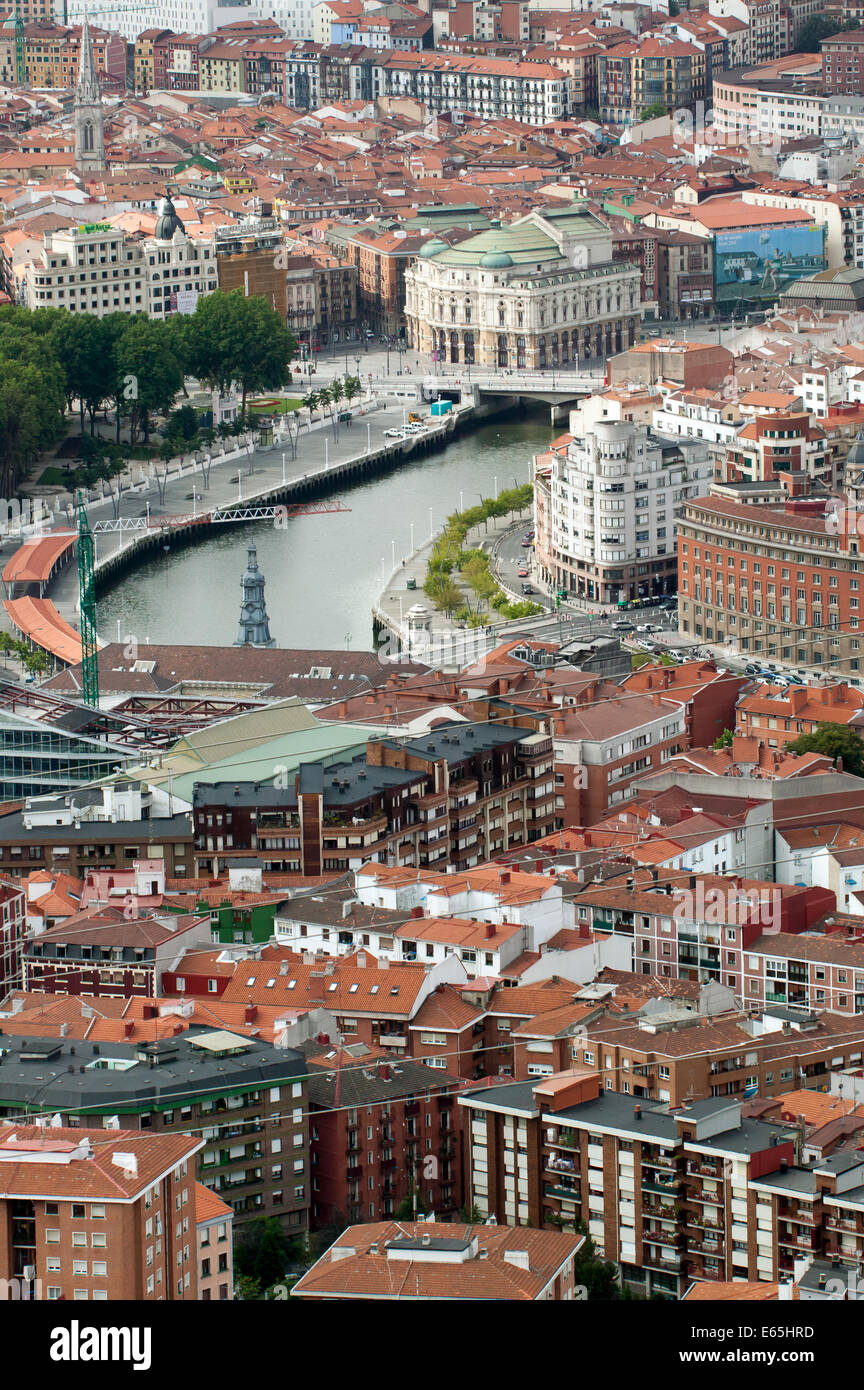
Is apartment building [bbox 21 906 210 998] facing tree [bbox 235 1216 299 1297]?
yes

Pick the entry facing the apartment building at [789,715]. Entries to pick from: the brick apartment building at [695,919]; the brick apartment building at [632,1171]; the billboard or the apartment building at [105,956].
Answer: the billboard

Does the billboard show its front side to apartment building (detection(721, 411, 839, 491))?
yes

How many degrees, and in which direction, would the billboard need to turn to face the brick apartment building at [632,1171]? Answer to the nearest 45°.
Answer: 0° — it already faces it

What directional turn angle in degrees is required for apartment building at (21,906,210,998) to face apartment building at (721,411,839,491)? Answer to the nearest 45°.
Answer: approximately 135° to its left

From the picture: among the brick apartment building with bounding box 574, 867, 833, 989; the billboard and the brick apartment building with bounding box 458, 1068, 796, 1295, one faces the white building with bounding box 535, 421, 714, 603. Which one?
the billboard

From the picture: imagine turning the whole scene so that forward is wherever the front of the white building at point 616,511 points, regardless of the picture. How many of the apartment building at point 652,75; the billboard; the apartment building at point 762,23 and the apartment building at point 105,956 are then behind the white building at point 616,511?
3

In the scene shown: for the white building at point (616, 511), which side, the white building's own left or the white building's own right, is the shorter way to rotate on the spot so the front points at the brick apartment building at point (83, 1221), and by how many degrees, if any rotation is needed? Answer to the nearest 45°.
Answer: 0° — it already faces it

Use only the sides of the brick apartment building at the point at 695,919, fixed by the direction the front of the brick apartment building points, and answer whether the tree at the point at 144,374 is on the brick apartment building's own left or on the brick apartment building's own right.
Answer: on the brick apartment building's own right

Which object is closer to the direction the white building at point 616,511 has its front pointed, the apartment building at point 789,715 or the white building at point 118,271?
the apartment building

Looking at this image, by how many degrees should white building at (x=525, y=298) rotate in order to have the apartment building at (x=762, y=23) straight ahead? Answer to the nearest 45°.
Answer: approximately 135° to its right

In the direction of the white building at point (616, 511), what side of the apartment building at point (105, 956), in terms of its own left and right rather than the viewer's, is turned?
back

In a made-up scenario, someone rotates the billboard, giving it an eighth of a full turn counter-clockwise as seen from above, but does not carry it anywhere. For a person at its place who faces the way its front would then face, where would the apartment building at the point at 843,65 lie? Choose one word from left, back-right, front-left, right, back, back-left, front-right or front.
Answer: back-left

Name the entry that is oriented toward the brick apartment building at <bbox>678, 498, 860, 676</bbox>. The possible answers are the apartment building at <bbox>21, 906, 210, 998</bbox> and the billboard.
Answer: the billboard

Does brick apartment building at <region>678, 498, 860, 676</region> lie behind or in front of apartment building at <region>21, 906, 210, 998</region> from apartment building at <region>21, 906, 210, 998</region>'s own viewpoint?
behind
